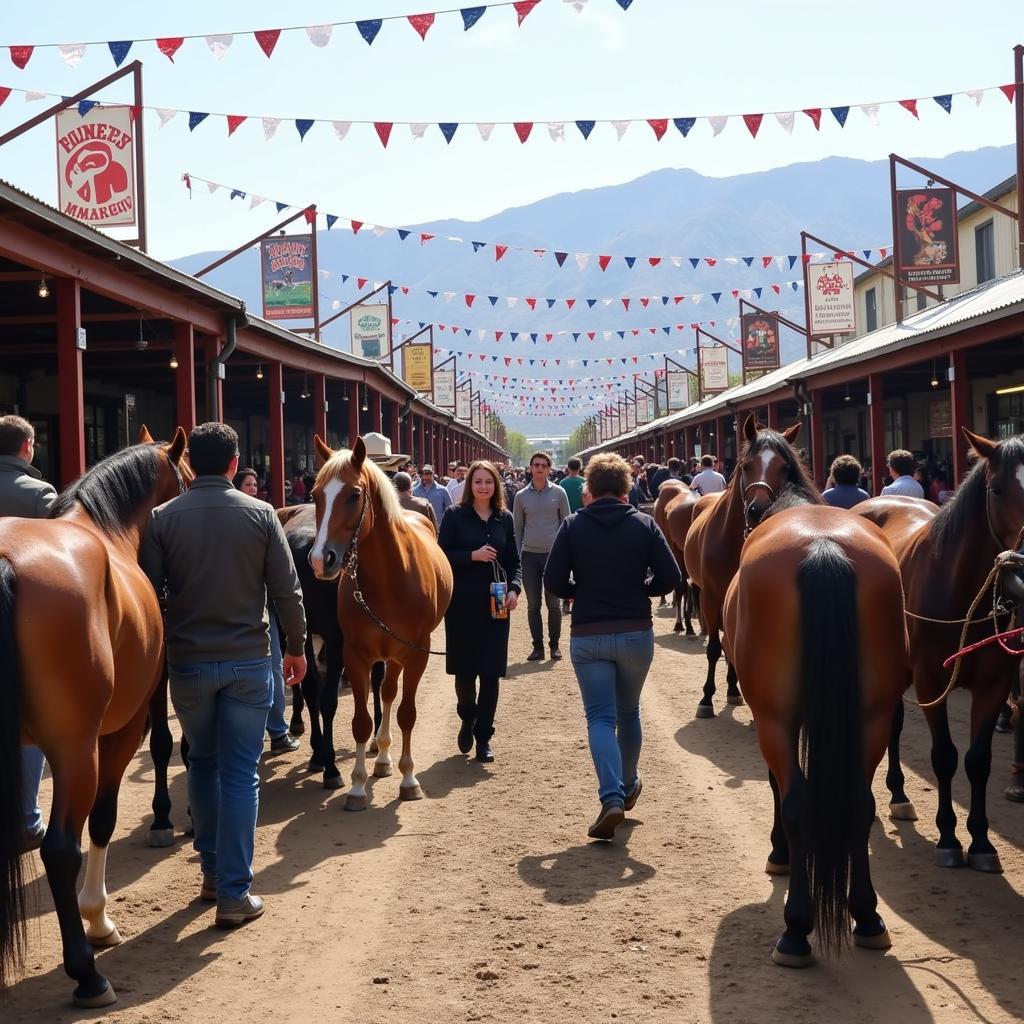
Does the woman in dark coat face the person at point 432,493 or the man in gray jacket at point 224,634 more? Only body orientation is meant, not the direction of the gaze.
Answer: the man in gray jacket

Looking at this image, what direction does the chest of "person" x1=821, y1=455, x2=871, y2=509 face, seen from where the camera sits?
away from the camera

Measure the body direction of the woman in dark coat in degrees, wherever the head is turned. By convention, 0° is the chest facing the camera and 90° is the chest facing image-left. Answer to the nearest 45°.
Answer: approximately 0°

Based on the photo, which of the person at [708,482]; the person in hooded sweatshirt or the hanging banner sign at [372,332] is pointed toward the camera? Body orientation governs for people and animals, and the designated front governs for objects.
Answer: the hanging banner sign

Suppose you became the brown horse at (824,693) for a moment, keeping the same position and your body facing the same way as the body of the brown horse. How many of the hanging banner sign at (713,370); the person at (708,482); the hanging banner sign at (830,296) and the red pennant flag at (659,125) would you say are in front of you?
4

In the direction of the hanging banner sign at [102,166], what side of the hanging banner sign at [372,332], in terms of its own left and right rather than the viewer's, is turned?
front

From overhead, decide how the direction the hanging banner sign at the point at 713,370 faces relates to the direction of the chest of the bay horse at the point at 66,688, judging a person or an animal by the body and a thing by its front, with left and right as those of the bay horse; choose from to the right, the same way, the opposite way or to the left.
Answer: the opposite way

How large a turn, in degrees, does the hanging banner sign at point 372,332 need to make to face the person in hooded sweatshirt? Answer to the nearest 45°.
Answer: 0° — it already faces them

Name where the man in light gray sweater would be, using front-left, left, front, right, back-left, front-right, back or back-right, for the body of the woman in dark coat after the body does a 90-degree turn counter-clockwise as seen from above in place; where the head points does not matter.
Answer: left

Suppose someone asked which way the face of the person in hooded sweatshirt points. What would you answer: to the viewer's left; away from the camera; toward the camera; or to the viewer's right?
away from the camera

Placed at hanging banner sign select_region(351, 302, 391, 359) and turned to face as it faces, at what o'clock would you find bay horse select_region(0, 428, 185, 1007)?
The bay horse is roughly at 12 o'clock from the hanging banner sign.
